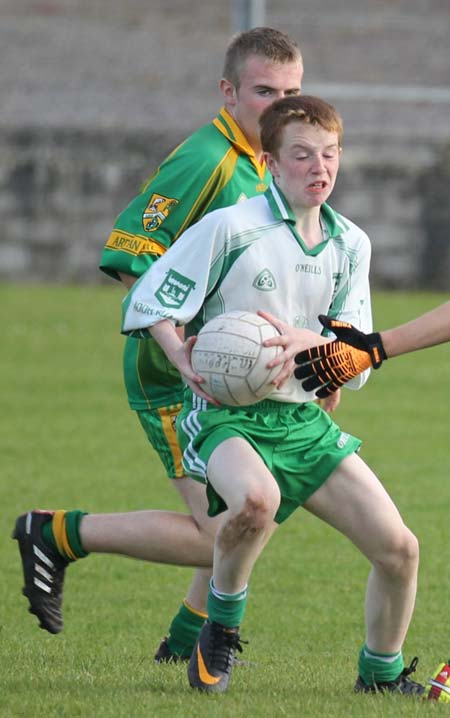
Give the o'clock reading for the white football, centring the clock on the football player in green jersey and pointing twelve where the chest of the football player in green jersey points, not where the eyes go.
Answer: The white football is roughly at 1 o'clock from the football player in green jersey.

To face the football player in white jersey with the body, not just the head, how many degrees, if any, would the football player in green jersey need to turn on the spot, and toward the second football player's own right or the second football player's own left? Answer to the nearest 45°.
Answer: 0° — they already face them

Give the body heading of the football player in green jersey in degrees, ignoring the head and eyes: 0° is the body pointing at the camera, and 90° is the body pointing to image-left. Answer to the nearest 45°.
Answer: approximately 315°

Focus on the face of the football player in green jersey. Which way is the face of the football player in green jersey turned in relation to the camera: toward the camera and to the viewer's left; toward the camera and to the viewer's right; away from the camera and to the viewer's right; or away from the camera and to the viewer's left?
toward the camera and to the viewer's right
